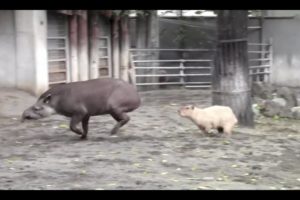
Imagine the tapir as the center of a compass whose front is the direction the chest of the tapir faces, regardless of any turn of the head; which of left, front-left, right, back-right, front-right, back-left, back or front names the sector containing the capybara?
back

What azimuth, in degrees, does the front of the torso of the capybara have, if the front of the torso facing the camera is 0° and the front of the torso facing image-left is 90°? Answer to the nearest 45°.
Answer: approximately 90°

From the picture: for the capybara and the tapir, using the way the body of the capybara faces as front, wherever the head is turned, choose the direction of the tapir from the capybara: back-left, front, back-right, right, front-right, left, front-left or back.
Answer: front

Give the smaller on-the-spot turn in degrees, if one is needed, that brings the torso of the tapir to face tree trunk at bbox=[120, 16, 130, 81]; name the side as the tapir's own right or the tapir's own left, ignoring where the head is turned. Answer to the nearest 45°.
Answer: approximately 90° to the tapir's own right

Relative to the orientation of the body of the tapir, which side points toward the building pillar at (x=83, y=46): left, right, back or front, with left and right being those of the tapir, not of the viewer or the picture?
right

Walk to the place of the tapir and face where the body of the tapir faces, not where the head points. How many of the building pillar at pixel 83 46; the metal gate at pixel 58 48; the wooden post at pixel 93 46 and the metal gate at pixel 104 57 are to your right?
4

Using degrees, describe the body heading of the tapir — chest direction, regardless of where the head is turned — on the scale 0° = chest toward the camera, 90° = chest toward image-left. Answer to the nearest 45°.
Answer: approximately 90°

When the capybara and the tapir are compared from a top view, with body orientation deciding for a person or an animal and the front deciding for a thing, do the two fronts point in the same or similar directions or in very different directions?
same or similar directions

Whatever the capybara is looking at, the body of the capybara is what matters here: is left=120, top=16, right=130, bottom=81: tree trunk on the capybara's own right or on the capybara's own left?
on the capybara's own right

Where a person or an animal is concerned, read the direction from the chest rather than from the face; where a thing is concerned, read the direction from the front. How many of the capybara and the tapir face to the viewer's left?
2

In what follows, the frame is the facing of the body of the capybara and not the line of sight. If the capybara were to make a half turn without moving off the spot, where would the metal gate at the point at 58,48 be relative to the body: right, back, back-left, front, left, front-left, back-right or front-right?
back-left
